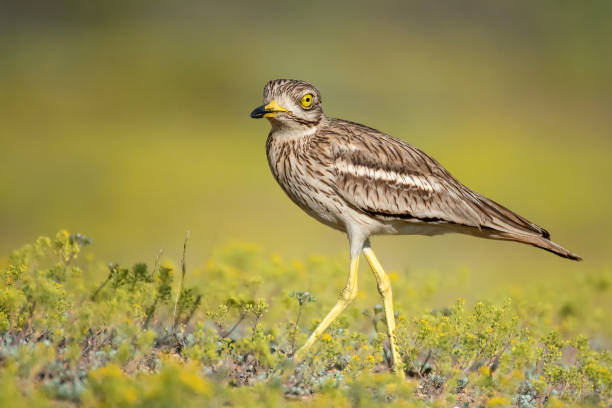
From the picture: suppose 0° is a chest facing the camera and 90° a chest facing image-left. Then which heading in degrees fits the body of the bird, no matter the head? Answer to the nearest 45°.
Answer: approximately 90°
